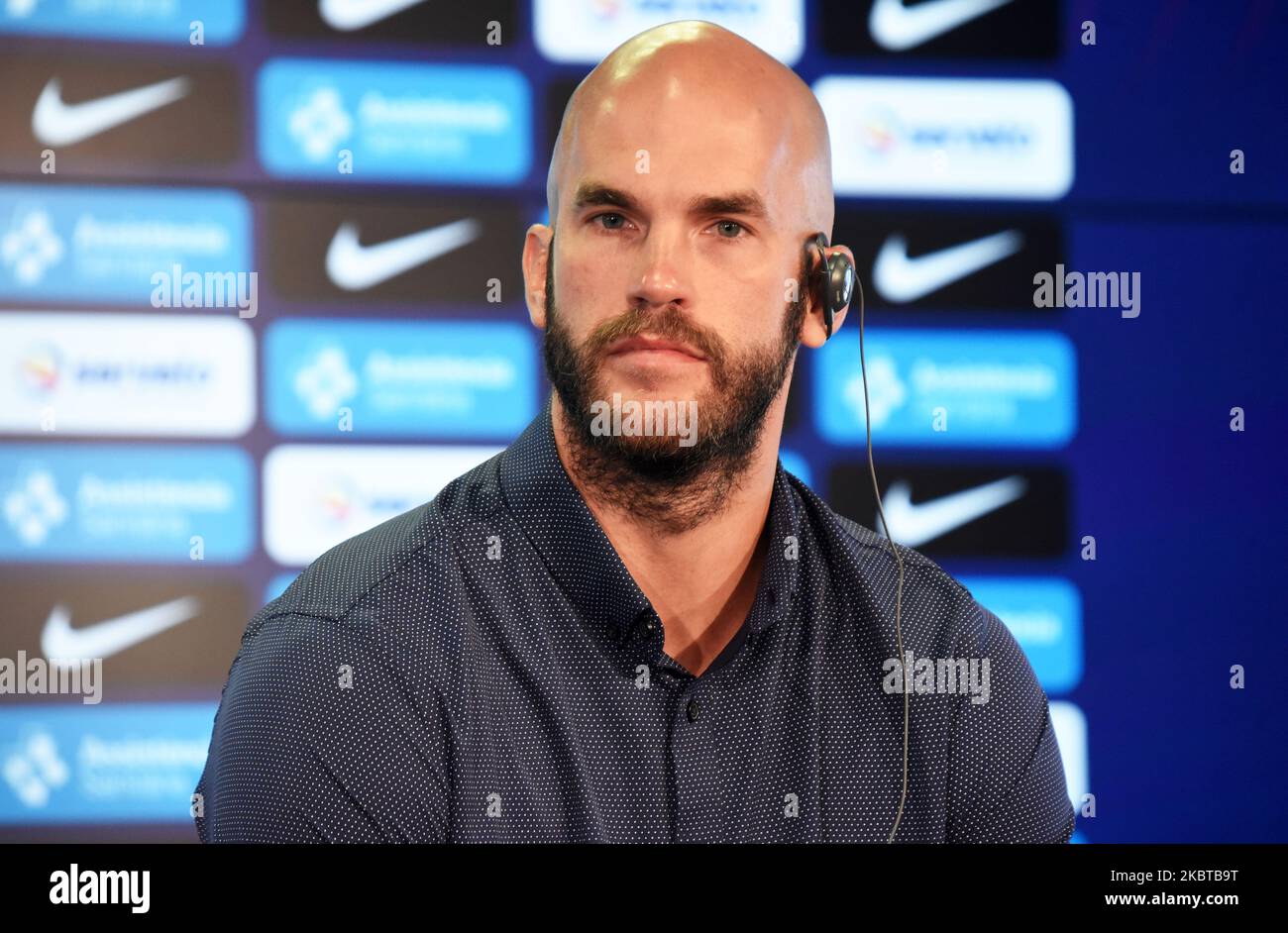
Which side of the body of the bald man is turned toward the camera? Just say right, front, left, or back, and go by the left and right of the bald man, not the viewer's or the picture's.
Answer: front

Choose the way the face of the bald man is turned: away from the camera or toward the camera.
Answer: toward the camera
